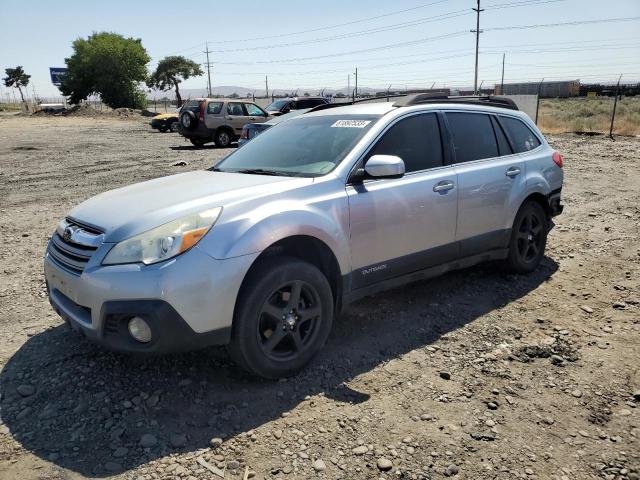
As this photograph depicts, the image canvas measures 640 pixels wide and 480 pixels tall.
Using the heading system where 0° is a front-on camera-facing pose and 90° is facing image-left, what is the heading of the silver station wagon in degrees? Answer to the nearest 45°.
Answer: approximately 45°

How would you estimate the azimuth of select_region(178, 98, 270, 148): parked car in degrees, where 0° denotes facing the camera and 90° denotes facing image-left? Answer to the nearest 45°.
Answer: approximately 225°

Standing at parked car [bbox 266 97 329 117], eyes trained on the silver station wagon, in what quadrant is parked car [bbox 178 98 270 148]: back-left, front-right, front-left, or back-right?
front-right

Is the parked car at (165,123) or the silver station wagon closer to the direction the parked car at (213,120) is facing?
the parked car

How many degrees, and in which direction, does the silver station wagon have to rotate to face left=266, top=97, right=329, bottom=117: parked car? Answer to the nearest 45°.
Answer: approximately 135° to its right

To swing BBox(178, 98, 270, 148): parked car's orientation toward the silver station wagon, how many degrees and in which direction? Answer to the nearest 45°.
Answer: approximately 135° to its right

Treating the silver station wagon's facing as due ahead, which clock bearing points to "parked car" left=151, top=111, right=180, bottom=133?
The parked car is roughly at 4 o'clock from the silver station wagon.

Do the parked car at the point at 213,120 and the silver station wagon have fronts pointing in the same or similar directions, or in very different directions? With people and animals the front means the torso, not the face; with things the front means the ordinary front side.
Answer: very different directions

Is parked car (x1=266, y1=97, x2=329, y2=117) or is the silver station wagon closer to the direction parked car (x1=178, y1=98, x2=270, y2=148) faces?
the parked car

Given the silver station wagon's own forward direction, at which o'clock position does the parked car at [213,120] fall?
The parked car is roughly at 4 o'clock from the silver station wagon.

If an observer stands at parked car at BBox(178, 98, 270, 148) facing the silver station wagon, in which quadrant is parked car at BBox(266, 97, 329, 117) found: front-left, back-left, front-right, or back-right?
back-left

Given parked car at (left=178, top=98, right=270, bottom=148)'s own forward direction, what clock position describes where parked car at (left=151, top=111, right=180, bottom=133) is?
parked car at (left=151, top=111, right=180, bottom=133) is roughly at 10 o'clock from parked car at (left=178, top=98, right=270, bottom=148).
